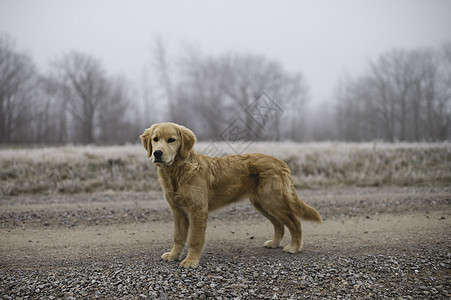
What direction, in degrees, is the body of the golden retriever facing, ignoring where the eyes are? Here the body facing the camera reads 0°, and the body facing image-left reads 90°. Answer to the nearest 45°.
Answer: approximately 45°

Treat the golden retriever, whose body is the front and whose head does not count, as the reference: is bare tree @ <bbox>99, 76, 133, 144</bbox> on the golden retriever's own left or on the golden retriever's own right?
on the golden retriever's own right

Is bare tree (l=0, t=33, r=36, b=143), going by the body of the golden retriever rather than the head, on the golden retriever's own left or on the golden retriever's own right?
on the golden retriever's own right
